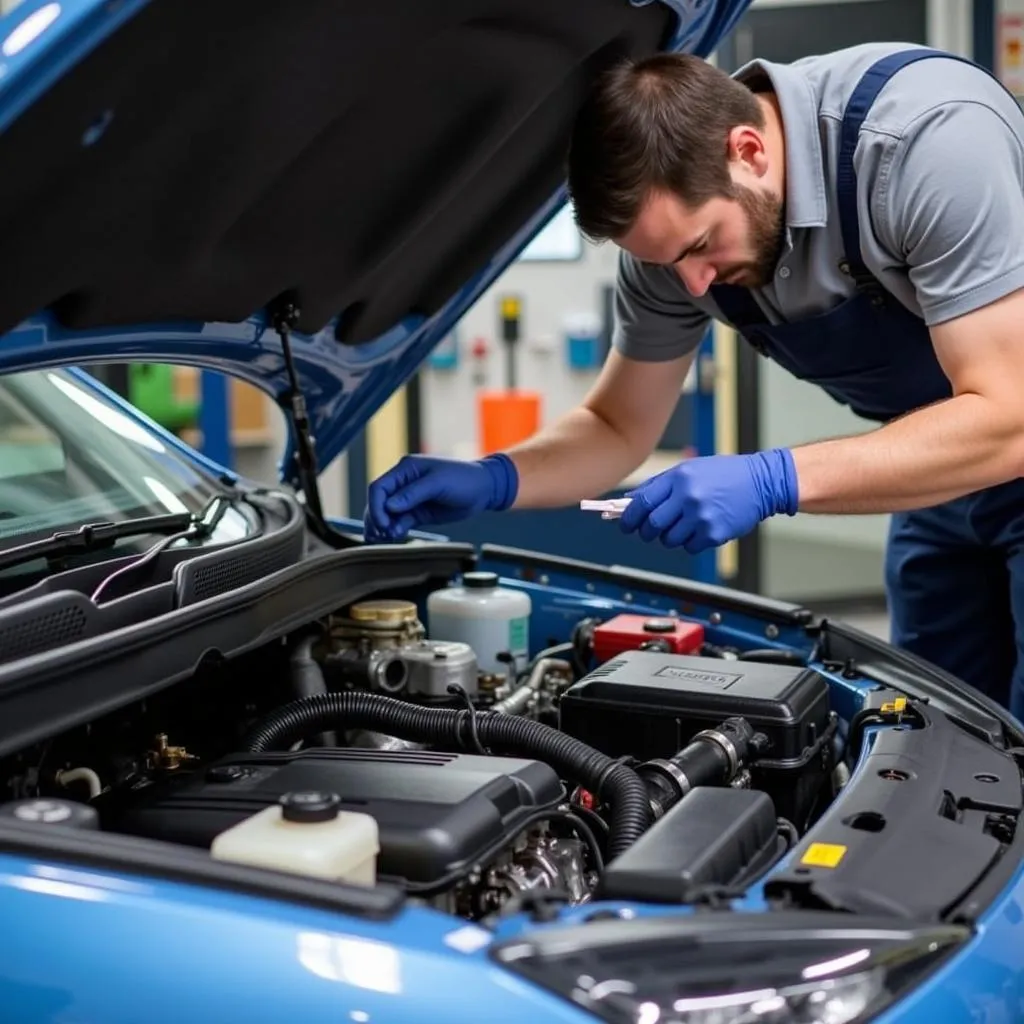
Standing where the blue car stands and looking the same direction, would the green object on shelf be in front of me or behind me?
behind

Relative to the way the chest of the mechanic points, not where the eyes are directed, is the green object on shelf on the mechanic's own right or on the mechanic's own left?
on the mechanic's own right

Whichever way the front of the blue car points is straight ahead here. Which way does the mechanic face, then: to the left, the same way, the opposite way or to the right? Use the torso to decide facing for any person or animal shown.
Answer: to the right

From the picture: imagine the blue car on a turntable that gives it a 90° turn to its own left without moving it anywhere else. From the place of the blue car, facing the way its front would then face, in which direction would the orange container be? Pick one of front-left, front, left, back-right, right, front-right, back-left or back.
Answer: front-left

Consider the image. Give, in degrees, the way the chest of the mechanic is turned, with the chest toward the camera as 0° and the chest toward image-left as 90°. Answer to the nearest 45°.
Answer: approximately 45°

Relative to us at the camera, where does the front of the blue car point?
facing the viewer and to the right of the viewer

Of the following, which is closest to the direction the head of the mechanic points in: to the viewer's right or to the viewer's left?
to the viewer's left
